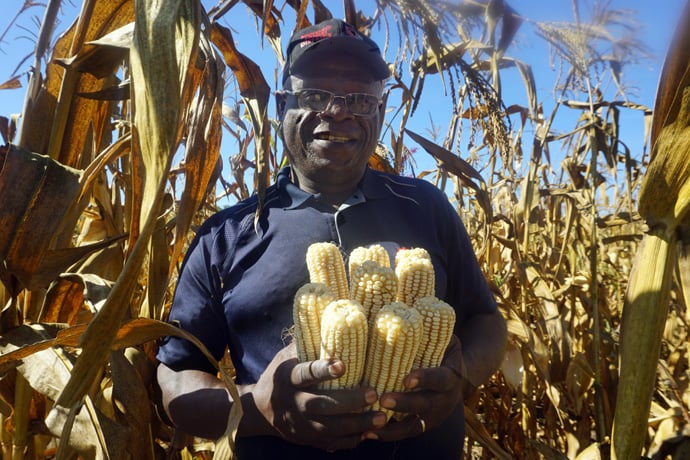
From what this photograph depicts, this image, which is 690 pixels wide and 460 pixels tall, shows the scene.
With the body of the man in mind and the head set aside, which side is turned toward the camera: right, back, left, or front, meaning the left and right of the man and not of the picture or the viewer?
front

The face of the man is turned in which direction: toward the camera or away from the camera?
toward the camera
